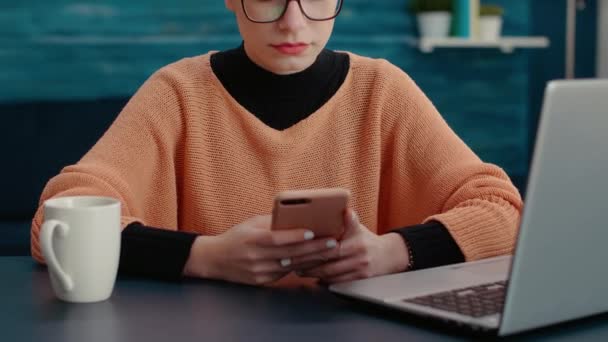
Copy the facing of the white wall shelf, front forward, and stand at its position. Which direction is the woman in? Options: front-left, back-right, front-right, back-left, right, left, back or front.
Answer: front

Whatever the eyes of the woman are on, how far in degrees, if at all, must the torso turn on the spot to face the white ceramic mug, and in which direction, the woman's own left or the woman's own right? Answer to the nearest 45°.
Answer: approximately 45° to the woman's own right

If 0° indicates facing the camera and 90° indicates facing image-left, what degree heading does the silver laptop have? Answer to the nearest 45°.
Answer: approximately 135°

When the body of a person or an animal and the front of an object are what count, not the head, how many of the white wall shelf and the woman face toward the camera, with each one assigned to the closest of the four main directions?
2

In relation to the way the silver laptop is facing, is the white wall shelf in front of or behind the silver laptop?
in front

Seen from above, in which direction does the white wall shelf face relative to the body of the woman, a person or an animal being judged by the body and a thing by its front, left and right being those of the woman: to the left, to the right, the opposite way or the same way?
the same way

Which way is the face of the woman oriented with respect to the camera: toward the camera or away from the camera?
toward the camera

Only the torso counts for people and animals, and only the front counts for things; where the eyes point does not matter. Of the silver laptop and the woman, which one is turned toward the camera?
the woman

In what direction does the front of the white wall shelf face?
toward the camera

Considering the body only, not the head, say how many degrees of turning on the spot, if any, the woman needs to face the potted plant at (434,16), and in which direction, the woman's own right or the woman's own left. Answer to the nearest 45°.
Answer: approximately 180°

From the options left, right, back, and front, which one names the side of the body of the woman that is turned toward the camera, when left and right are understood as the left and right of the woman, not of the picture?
front

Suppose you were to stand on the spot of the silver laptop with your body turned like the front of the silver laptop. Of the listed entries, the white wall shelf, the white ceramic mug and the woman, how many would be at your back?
0

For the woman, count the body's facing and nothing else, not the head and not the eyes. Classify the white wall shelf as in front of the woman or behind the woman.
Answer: behind

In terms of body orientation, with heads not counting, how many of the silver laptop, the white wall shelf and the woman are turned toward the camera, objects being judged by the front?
2

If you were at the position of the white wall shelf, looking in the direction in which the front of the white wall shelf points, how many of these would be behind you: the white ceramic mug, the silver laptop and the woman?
0
